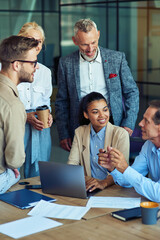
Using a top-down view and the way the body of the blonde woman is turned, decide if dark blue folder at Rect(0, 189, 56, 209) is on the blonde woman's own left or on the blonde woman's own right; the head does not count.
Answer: on the blonde woman's own right

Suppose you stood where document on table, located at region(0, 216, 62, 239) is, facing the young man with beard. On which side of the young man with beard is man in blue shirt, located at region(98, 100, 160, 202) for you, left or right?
right

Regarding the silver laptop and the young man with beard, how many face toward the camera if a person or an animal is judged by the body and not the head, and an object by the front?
0

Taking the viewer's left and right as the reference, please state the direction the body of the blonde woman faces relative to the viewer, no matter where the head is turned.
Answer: facing the viewer and to the right of the viewer

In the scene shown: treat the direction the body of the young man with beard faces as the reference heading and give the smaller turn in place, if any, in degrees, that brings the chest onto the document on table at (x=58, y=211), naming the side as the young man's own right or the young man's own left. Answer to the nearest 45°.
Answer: approximately 90° to the young man's own right

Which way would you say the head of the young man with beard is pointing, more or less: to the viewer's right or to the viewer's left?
to the viewer's right

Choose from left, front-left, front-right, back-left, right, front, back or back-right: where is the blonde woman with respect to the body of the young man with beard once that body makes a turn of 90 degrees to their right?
back

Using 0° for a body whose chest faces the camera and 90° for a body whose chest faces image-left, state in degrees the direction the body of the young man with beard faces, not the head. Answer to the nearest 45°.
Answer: approximately 270°

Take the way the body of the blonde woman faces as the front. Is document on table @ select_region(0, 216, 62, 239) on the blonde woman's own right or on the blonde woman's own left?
on the blonde woman's own right

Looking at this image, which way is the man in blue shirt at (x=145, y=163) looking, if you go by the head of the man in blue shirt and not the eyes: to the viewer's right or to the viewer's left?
to the viewer's left

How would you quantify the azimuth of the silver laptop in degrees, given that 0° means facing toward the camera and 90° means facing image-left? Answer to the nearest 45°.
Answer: approximately 225°
